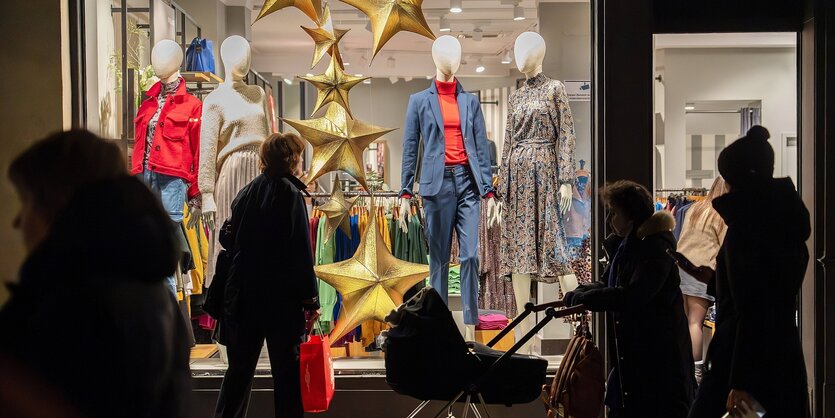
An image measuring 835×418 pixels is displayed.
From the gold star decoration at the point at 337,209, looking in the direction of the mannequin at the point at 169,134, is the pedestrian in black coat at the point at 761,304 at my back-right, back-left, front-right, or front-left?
back-left

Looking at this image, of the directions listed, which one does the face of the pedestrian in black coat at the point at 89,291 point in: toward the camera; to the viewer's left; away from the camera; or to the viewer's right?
to the viewer's left

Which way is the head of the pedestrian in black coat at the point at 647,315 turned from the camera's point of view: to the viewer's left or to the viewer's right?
to the viewer's left

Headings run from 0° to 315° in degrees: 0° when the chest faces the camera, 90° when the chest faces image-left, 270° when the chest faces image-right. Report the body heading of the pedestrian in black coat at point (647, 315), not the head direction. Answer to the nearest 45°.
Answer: approximately 90°

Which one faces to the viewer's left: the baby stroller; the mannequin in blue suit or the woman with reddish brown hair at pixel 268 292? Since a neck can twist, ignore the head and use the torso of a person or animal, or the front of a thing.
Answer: the baby stroller

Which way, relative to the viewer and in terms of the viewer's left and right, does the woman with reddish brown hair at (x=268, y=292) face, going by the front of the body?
facing away from the viewer and to the right of the viewer

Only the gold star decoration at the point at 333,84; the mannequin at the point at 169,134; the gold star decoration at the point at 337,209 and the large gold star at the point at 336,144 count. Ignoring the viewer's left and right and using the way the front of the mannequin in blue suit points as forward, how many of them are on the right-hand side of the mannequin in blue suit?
4

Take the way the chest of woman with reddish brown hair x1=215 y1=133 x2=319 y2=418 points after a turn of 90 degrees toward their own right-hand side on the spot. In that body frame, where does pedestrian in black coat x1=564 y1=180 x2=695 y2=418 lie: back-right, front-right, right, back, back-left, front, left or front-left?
front

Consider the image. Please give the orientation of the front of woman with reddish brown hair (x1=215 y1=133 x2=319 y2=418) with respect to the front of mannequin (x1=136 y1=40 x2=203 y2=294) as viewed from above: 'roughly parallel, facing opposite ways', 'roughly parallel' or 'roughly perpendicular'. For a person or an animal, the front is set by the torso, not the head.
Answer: roughly parallel, facing opposite ways

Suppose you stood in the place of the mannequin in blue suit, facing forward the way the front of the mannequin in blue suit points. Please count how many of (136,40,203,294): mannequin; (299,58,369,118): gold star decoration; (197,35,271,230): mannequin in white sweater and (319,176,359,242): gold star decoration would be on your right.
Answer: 4

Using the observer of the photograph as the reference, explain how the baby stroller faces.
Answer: facing to the left of the viewer

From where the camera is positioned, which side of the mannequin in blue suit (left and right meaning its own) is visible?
front

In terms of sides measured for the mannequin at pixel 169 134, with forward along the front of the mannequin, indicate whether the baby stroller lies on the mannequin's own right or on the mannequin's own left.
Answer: on the mannequin's own left

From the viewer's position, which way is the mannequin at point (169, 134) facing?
facing the viewer and to the left of the viewer

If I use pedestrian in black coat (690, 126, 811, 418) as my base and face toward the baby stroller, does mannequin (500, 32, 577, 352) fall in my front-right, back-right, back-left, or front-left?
front-right
